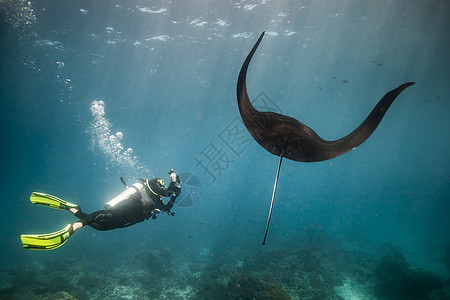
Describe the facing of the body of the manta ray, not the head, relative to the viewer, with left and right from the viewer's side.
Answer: facing away from the viewer

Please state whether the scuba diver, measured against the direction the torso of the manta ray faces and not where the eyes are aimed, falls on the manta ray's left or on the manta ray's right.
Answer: on the manta ray's left
